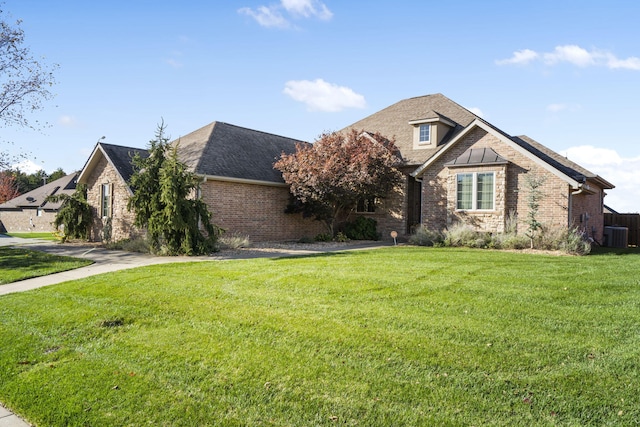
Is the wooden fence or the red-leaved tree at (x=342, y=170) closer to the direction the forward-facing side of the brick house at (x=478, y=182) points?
the red-leaved tree

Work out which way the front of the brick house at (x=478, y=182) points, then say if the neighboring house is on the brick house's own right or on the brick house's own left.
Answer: on the brick house's own right

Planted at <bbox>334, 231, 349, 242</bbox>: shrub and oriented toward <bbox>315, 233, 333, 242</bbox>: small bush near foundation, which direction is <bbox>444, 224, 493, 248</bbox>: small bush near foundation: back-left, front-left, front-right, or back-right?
back-left

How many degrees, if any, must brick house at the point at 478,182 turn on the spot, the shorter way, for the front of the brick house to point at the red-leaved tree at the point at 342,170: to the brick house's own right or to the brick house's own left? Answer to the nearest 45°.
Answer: approximately 45° to the brick house's own right

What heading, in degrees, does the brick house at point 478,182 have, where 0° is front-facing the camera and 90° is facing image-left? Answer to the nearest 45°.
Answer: approximately 45°
